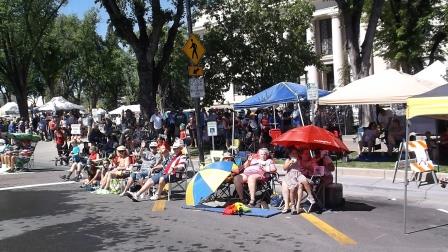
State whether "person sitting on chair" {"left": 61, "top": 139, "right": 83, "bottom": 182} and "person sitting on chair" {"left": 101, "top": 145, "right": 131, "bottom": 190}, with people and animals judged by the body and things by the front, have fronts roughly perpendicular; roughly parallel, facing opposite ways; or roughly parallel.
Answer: roughly parallel

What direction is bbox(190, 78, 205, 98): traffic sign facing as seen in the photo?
toward the camera

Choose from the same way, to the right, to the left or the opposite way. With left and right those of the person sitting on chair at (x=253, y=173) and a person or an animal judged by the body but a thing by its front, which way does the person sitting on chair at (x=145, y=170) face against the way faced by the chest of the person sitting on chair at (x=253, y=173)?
the same way

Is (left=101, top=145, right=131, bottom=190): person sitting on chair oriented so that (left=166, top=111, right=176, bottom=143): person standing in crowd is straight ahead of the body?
no

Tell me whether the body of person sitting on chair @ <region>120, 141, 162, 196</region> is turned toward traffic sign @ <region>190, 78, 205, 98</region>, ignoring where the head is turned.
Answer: no

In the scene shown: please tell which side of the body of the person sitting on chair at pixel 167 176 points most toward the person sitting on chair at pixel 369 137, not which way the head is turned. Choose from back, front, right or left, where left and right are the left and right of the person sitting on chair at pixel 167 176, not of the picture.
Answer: back

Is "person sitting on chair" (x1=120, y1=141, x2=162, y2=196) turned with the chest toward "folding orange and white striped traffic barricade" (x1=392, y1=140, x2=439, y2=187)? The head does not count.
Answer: no

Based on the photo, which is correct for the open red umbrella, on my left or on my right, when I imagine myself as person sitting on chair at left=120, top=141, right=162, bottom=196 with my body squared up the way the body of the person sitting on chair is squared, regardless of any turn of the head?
on my left

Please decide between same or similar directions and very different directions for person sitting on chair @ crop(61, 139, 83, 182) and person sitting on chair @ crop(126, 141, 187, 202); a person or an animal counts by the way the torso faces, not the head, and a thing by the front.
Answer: same or similar directions

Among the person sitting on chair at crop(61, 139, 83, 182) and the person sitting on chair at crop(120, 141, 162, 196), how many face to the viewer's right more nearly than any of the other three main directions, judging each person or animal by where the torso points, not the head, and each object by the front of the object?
0

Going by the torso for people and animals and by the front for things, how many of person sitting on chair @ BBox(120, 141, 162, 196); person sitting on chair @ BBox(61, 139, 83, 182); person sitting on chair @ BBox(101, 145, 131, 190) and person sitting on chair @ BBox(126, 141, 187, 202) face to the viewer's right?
0

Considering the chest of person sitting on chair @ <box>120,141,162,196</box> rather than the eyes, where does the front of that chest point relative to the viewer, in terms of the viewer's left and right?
facing the viewer and to the left of the viewer

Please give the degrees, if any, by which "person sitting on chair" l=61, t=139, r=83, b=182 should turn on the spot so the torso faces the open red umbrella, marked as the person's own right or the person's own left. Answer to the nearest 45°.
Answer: approximately 90° to the person's own left
